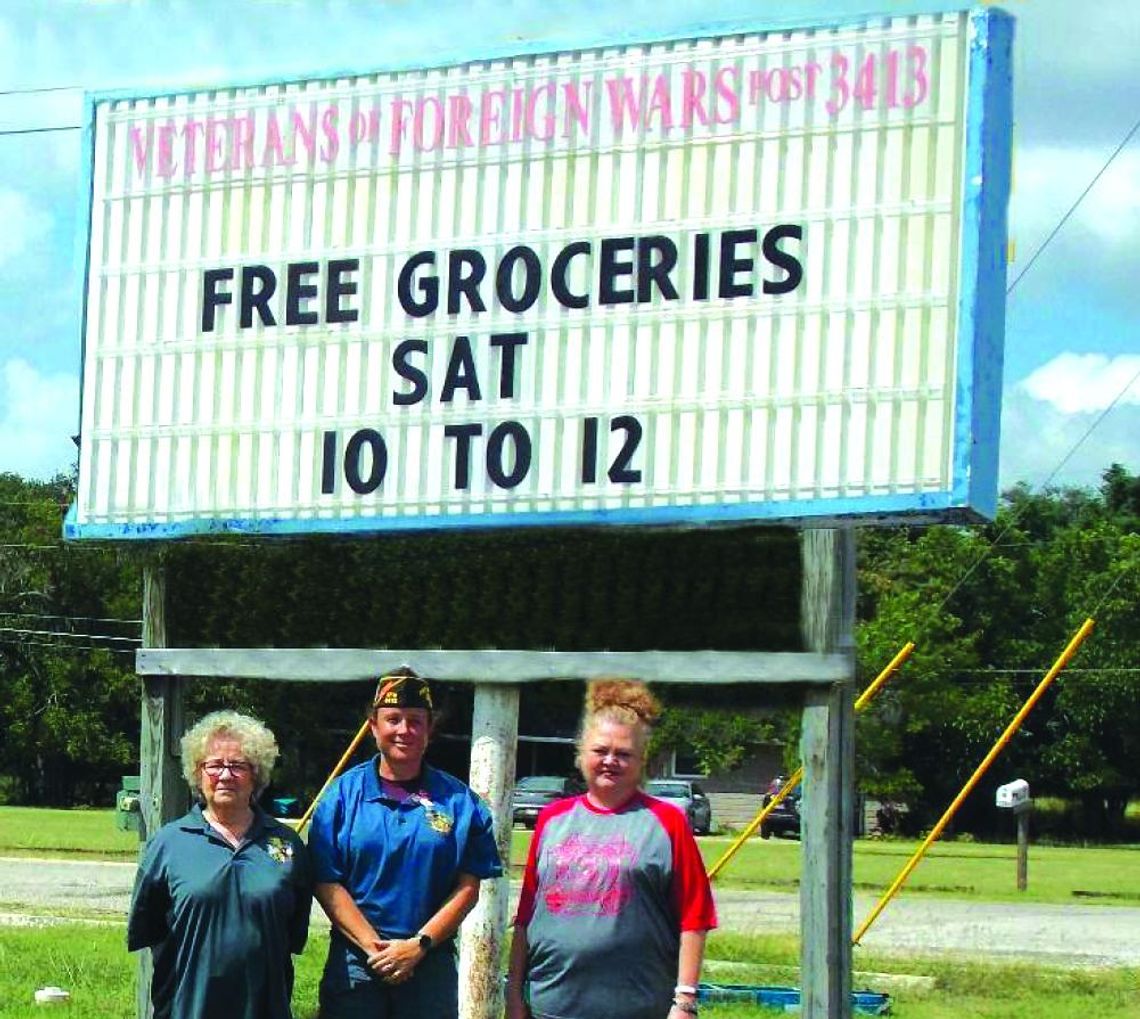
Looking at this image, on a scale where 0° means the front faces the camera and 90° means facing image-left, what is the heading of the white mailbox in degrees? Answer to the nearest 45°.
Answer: approximately 45°

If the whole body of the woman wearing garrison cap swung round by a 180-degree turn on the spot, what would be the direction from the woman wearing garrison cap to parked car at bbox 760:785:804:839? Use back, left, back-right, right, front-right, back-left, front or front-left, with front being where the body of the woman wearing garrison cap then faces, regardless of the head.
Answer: front

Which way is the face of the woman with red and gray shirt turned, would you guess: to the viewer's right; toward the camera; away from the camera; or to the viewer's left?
toward the camera

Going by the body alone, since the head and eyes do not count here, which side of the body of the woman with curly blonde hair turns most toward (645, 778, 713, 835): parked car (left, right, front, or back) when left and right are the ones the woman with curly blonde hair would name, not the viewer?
back

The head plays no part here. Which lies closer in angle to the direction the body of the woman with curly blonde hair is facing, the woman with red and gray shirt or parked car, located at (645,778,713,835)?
the woman with red and gray shirt

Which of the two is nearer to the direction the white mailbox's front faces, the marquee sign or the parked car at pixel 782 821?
the marquee sign

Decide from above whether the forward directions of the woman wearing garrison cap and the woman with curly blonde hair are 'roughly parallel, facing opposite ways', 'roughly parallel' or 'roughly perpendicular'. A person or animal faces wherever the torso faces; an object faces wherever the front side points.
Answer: roughly parallel

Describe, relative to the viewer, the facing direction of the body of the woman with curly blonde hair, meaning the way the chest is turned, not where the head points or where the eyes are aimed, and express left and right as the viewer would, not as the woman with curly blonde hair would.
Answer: facing the viewer

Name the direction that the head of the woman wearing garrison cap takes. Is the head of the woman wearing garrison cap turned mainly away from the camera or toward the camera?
toward the camera

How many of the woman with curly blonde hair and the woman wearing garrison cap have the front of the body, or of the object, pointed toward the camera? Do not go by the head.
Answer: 2

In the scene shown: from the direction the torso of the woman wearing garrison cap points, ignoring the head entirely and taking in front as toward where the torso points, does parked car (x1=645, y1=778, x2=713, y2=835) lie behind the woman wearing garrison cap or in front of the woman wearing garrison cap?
behind

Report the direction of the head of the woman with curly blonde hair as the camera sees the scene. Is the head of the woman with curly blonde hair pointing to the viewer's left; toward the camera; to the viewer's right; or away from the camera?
toward the camera

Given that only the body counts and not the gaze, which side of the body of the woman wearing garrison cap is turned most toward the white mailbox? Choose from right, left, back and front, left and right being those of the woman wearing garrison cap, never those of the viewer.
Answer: back
